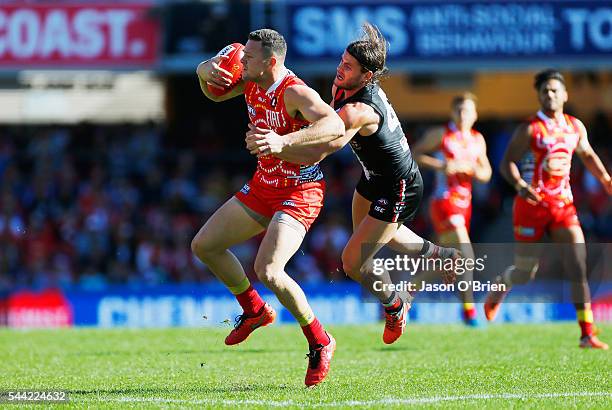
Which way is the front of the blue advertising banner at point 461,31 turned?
toward the camera

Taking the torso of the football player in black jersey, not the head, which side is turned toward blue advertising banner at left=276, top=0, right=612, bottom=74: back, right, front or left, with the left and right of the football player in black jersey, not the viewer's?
right

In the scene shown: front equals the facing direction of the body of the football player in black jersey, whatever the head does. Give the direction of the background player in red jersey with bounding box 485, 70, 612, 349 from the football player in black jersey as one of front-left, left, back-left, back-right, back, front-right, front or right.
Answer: back-right

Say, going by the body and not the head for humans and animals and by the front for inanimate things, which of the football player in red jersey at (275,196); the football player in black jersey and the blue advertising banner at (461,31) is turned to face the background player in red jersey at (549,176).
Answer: the blue advertising banner

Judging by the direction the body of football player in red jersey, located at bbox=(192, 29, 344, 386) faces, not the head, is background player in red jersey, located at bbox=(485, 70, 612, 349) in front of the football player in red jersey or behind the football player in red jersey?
behind

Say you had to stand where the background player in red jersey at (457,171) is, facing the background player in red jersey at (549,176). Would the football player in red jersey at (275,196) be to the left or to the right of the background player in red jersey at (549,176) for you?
right

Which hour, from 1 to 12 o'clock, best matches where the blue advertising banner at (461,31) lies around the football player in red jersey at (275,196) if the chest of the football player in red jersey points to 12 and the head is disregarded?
The blue advertising banner is roughly at 5 o'clock from the football player in red jersey.

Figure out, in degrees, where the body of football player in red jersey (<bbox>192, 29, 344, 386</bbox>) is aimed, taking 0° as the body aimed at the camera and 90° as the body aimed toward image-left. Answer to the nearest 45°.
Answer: approximately 45°

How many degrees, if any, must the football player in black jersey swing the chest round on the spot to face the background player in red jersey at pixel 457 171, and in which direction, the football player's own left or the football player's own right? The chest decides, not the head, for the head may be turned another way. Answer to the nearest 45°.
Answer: approximately 90° to the football player's own right

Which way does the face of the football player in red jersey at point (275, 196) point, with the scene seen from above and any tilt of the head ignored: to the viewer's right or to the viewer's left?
to the viewer's left

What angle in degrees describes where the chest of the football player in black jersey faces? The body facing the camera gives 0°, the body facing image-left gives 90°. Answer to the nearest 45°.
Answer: approximately 90°

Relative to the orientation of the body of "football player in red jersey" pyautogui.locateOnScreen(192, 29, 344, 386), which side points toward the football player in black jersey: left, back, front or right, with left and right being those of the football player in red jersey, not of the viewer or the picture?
back

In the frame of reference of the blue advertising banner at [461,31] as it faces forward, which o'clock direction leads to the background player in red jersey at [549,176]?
The background player in red jersey is roughly at 12 o'clock from the blue advertising banner.

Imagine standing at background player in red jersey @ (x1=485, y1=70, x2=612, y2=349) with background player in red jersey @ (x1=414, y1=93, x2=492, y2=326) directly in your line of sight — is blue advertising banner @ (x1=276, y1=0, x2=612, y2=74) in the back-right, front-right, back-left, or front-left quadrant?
front-right

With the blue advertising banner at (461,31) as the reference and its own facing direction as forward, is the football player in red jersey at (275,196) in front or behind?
in front
